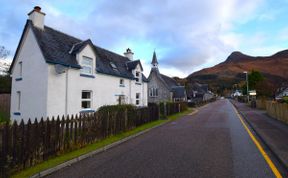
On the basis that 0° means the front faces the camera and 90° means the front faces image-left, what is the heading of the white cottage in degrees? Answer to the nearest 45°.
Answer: approximately 315°

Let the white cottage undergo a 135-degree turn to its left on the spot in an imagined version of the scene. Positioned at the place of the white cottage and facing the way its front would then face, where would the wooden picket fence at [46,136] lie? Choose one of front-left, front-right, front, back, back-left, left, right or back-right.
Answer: back

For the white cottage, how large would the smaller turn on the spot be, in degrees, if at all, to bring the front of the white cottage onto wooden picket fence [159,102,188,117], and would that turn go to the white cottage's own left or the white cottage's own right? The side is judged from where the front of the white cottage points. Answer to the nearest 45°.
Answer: approximately 90° to the white cottage's own left
